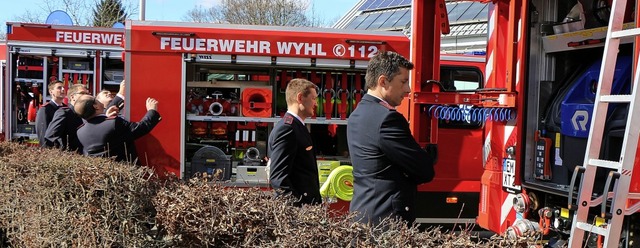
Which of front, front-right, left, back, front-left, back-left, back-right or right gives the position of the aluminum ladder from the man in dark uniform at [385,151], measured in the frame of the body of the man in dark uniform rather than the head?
front-right

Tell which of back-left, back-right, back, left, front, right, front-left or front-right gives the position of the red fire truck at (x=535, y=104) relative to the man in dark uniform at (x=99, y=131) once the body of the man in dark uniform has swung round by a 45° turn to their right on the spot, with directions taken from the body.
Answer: front-right

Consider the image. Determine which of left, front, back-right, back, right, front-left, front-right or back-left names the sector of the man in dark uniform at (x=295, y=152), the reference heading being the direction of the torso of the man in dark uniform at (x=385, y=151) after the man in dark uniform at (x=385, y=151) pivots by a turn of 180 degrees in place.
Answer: right

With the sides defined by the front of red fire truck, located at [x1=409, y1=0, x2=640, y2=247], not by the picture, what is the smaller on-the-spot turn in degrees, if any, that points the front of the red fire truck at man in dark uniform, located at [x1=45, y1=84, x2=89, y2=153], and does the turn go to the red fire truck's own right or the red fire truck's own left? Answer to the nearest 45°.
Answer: approximately 135° to the red fire truck's own left

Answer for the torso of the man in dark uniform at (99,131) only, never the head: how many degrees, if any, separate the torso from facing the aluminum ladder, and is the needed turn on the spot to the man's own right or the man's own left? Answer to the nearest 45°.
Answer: approximately 90° to the man's own right

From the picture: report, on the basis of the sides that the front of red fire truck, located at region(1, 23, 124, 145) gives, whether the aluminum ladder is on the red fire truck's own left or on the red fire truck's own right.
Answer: on the red fire truck's own right

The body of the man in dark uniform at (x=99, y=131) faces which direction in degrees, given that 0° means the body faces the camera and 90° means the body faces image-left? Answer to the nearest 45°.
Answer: approximately 225°

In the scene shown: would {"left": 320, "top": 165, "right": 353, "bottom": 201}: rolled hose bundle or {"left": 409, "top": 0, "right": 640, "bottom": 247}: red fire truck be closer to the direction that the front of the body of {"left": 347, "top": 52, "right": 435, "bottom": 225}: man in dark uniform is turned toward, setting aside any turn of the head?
the red fire truck

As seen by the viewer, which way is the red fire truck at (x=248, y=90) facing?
to the viewer's right
